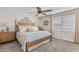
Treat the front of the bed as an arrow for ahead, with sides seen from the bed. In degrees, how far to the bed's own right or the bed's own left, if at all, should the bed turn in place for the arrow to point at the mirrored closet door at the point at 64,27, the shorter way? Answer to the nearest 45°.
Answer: approximately 45° to the bed's own left

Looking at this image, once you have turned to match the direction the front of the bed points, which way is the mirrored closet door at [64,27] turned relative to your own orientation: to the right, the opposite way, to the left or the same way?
to the right

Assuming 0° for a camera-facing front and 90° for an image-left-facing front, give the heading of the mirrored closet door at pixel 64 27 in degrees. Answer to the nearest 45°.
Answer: approximately 45°

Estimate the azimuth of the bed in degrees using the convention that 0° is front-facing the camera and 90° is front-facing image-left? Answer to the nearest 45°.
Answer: approximately 315°

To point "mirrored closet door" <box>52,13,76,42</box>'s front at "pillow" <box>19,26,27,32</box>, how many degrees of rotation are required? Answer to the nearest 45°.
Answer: approximately 45° to its right

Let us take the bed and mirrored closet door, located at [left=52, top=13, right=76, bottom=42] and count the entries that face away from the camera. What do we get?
0

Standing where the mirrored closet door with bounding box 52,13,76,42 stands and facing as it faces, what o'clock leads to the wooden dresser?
The wooden dresser is roughly at 1 o'clock from the mirrored closet door.
